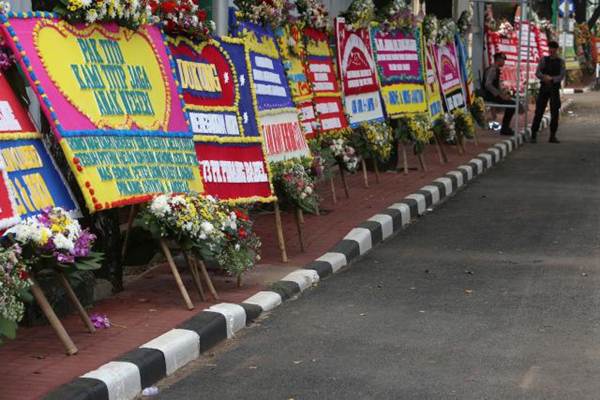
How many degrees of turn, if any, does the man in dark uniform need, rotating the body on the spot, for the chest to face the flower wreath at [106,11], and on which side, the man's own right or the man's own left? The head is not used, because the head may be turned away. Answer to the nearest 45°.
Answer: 0° — they already face it

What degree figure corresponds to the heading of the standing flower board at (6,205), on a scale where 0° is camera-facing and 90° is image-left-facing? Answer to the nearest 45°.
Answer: approximately 315°

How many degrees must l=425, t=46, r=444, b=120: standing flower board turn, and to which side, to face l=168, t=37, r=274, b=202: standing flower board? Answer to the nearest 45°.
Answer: approximately 45° to its right

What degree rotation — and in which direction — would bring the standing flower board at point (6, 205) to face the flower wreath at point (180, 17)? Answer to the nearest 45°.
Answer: approximately 90° to its left
